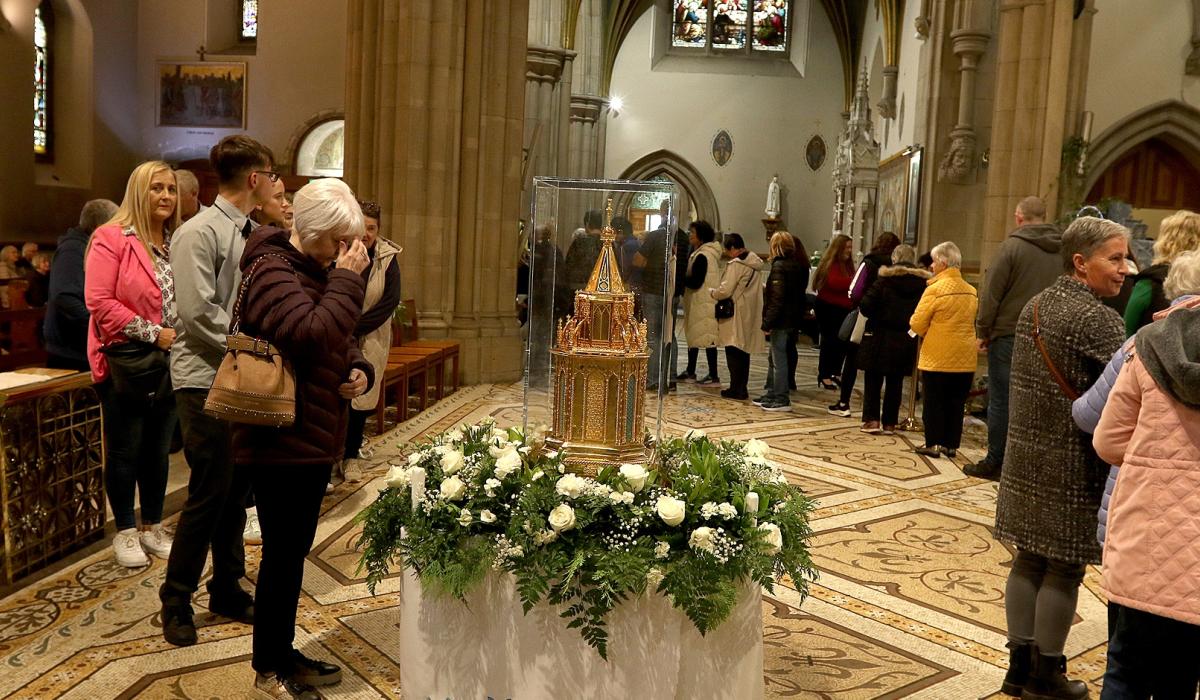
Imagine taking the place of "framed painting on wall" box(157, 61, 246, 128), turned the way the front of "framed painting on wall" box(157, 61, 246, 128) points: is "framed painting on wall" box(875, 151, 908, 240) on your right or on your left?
on your left

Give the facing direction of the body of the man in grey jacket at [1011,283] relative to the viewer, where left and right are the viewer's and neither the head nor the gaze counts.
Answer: facing away from the viewer and to the left of the viewer

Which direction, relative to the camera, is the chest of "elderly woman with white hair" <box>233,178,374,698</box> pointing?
to the viewer's right

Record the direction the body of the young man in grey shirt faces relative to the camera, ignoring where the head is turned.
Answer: to the viewer's right

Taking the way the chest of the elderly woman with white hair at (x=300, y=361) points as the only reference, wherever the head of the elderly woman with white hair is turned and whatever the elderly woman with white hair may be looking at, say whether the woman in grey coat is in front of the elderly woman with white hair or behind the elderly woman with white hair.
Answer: in front

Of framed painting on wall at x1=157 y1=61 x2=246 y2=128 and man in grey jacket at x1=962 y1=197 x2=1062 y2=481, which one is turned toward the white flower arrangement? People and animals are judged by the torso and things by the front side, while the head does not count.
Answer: the framed painting on wall

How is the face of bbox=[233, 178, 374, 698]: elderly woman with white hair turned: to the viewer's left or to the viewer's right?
to the viewer's right

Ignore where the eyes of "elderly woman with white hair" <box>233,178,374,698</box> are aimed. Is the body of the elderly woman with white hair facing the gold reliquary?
yes

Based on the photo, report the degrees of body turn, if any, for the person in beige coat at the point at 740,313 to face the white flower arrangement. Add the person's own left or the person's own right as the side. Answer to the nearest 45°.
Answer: approximately 135° to the person's own left

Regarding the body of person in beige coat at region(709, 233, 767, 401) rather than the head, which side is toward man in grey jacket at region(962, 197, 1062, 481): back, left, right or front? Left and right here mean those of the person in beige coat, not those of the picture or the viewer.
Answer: back
